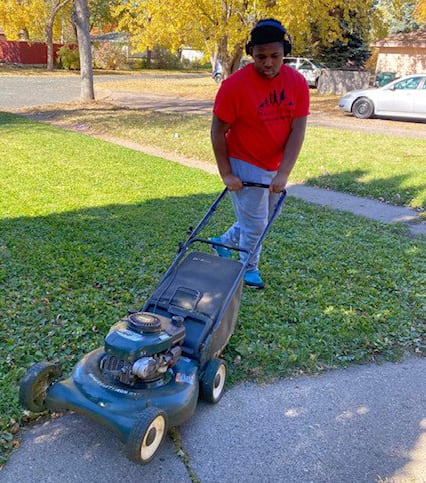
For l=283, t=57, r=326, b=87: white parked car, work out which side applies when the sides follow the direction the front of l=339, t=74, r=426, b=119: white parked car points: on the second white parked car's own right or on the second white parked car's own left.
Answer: on the second white parked car's own right

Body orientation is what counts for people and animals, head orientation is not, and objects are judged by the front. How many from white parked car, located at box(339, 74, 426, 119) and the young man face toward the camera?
1

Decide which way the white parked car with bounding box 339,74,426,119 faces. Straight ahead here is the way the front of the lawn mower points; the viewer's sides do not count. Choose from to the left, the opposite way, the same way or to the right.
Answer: to the right

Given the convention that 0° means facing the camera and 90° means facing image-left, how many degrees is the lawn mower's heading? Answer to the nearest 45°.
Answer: approximately 45°

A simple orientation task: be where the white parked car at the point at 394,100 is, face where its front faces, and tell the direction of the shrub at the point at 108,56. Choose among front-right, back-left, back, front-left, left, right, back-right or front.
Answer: front-right

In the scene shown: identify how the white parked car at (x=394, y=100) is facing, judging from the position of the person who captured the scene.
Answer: facing to the left of the viewer

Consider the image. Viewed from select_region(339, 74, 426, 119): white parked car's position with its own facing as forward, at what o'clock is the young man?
The young man is roughly at 9 o'clock from the white parked car.

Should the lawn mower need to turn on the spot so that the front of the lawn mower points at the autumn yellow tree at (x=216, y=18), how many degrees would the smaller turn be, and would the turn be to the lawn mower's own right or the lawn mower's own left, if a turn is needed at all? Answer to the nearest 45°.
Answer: approximately 135° to the lawn mower's own right

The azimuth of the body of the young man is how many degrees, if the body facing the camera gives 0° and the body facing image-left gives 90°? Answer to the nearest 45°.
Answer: approximately 0°

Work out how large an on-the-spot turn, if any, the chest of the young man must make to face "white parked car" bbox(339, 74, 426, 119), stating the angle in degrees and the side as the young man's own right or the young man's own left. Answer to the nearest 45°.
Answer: approximately 180°

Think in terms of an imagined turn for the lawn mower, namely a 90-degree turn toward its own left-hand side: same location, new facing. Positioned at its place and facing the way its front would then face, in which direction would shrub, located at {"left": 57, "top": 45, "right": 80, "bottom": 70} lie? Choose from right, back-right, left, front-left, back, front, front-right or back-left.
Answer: back-left
